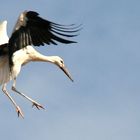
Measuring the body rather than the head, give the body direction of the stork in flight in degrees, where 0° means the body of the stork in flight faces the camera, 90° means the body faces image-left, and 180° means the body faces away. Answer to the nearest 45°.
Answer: approximately 270°
